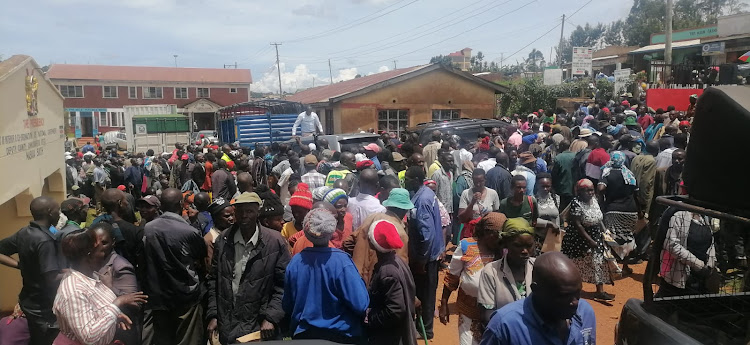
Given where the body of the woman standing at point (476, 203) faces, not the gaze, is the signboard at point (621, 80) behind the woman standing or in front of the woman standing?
behind

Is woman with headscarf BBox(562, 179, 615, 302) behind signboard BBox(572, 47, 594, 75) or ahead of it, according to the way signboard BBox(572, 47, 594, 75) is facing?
ahead

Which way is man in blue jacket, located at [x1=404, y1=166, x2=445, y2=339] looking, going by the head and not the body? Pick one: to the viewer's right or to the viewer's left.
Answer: to the viewer's left

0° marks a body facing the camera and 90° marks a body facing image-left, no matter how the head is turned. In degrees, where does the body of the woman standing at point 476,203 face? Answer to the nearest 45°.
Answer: approximately 0°

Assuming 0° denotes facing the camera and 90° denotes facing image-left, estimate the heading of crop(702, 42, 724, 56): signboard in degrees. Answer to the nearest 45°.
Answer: approximately 0°

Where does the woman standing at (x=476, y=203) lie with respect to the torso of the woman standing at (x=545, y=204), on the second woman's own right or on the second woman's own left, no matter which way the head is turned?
on the second woman's own right

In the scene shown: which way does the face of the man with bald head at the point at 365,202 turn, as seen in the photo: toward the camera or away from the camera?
away from the camera

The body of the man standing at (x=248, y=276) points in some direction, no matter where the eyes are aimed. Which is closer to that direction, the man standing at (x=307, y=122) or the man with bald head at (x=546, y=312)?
the man with bald head

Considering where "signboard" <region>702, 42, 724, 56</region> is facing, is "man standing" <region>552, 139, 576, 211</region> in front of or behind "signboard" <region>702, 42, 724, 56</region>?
in front
